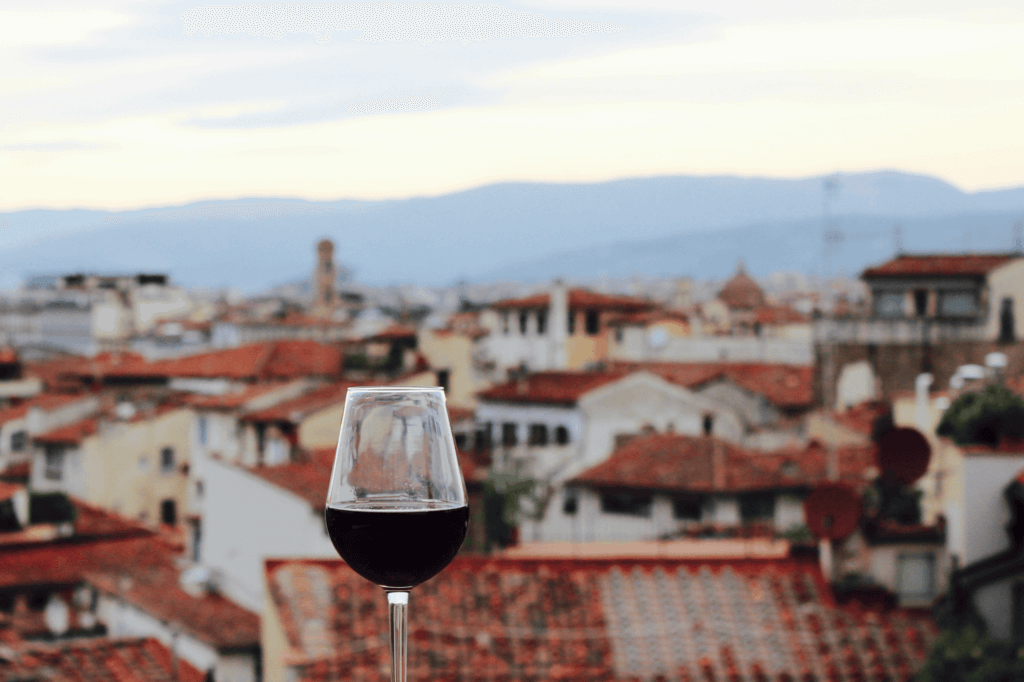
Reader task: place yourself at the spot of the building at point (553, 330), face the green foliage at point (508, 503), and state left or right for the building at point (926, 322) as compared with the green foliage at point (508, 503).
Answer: left

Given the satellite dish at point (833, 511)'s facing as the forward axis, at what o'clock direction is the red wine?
The red wine is roughly at 12 o'clock from the satellite dish.

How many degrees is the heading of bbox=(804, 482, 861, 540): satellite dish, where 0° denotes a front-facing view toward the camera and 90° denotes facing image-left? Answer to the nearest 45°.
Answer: approximately 0°

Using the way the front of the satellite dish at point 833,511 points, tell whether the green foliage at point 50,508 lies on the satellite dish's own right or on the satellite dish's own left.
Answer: on the satellite dish's own right

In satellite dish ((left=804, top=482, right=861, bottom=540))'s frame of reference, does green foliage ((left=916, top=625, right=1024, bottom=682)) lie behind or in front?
in front

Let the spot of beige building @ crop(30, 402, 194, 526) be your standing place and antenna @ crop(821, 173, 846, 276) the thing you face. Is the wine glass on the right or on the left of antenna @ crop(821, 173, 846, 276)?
right

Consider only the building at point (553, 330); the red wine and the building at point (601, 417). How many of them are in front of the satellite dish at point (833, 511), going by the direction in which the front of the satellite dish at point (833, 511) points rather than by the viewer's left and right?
1
